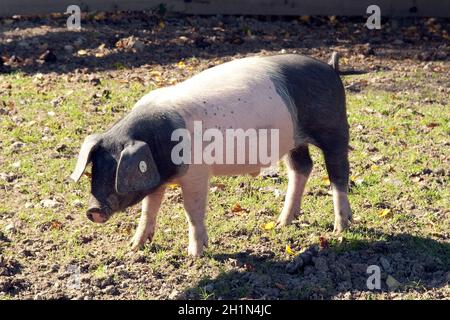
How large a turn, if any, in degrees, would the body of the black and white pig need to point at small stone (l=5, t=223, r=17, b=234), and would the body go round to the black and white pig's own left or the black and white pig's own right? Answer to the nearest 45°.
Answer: approximately 45° to the black and white pig's own right

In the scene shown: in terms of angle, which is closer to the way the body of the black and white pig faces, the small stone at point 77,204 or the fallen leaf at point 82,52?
the small stone

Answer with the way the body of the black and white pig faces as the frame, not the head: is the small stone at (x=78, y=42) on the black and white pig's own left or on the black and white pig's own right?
on the black and white pig's own right

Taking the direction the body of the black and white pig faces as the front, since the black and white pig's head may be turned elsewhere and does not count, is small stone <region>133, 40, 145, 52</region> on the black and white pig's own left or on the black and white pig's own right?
on the black and white pig's own right

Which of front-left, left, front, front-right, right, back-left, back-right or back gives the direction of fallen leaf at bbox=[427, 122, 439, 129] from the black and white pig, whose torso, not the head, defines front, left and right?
back

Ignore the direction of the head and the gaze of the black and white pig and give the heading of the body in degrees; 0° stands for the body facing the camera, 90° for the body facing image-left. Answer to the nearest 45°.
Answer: approximately 45°

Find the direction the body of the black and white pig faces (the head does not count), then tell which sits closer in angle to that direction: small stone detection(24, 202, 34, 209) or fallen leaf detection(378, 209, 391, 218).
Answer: the small stone
